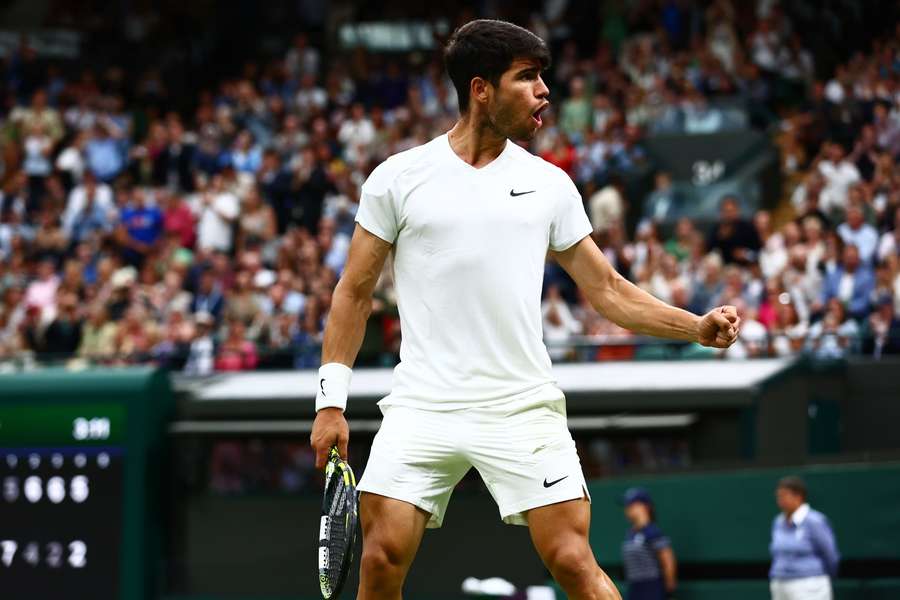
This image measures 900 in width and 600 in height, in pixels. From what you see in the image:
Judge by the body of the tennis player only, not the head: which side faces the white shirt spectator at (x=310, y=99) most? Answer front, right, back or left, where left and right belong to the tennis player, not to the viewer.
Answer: back

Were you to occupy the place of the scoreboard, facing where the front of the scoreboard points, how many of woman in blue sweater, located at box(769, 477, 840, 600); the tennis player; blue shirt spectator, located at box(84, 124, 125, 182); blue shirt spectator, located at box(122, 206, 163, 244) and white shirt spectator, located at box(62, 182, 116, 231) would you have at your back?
3

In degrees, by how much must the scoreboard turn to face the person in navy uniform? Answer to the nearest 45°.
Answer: approximately 45° to its left

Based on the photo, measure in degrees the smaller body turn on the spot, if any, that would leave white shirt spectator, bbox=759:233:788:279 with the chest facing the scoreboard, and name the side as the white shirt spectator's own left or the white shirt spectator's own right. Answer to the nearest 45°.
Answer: approximately 45° to the white shirt spectator's own right

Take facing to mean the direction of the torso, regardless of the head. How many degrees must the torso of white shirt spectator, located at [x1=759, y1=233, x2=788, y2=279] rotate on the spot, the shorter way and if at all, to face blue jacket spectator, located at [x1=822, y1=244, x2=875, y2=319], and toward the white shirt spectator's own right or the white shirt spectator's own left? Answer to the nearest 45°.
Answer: approximately 45° to the white shirt spectator's own left

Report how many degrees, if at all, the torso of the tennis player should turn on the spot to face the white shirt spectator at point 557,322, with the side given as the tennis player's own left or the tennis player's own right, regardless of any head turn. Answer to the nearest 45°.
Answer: approximately 180°

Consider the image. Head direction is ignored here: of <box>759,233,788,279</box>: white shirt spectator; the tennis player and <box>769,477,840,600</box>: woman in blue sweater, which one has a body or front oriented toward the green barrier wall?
the white shirt spectator

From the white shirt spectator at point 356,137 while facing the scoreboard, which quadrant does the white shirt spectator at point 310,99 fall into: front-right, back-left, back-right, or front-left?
back-right

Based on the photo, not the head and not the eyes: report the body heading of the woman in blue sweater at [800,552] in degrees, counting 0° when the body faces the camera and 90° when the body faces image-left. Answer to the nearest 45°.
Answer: approximately 45°

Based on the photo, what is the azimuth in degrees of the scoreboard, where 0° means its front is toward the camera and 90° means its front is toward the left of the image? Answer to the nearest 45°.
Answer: approximately 0°

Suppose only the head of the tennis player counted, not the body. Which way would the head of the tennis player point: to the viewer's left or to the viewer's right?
to the viewer's right
